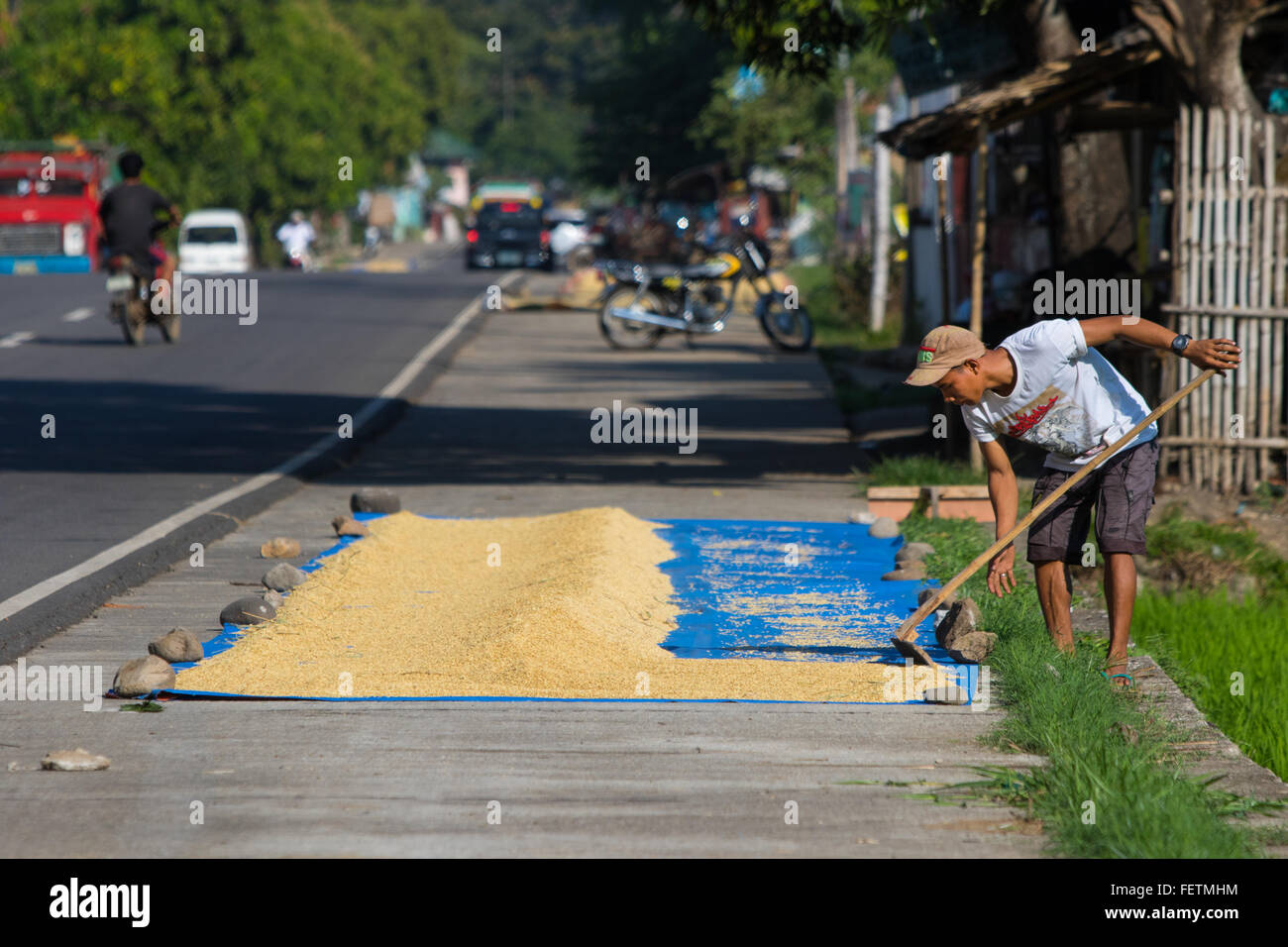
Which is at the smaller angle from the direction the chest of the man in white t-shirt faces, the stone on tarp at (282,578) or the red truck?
the stone on tarp

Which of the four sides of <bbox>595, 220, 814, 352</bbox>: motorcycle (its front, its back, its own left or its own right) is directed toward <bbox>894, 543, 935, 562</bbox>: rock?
right

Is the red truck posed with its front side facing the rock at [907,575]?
yes

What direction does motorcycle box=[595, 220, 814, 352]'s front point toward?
to the viewer's right

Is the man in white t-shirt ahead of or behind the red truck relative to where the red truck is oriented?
ahead

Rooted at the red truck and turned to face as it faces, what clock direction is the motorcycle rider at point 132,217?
The motorcycle rider is roughly at 12 o'clock from the red truck.

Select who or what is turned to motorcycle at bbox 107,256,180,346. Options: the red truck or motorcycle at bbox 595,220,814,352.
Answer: the red truck

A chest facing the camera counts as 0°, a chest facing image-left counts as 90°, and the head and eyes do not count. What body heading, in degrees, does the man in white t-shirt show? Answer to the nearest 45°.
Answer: approximately 45°

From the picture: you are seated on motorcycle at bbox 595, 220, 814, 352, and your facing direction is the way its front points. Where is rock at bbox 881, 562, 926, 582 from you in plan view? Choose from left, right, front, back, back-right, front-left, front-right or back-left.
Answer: right

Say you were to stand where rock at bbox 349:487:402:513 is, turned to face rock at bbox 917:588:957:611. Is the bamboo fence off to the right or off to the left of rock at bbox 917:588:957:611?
left

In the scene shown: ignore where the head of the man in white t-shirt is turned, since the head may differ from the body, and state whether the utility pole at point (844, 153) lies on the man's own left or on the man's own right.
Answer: on the man's own right

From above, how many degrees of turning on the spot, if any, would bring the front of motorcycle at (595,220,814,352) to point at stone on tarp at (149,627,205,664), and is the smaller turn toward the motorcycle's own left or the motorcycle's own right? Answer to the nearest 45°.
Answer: approximately 90° to the motorcycle's own right

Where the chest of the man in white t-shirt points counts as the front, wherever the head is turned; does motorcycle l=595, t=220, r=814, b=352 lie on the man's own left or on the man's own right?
on the man's own right
